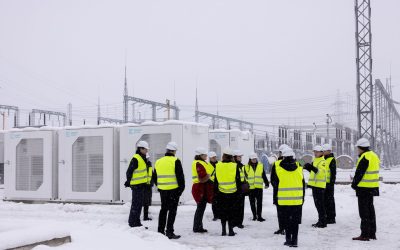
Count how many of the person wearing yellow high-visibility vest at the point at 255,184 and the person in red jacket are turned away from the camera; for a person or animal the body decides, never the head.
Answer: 0

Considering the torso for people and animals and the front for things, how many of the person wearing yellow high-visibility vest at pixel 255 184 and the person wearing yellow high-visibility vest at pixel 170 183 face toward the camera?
1

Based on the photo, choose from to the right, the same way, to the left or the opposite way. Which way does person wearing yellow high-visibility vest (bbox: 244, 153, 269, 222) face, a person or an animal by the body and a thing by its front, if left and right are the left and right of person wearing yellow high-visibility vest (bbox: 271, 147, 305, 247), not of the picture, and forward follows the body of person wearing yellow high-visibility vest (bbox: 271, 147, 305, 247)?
the opposite way

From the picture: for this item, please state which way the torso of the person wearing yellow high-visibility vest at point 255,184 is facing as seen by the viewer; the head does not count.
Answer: toward the camera

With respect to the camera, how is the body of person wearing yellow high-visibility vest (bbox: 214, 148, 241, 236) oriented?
away from the camera

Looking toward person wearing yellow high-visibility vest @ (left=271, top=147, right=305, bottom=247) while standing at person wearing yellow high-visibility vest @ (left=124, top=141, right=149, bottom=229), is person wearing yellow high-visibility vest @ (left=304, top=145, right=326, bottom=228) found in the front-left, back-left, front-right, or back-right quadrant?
front-left

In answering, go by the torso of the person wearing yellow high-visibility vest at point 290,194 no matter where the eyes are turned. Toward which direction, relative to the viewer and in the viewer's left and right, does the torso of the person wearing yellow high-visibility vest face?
facing away from the viewer

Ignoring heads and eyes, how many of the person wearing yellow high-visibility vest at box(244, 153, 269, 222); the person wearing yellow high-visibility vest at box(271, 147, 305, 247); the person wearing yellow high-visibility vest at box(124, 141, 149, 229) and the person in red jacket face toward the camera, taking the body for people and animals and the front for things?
1

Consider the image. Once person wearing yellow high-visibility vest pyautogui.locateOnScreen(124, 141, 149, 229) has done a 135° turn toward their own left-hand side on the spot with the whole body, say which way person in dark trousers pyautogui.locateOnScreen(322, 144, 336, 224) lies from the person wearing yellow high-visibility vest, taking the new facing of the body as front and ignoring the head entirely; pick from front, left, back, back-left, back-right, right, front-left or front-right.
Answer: back-right

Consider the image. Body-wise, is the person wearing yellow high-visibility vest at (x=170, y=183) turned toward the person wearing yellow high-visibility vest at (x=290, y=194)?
no

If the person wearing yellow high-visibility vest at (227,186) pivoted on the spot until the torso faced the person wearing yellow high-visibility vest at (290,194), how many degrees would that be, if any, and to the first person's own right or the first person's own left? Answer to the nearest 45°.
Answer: approximately 135° to the first person's own right

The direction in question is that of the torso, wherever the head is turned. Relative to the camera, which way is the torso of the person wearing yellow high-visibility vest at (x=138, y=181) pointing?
to the viewer's right
